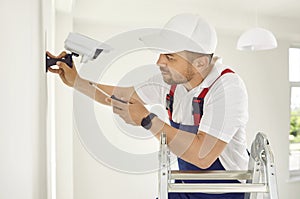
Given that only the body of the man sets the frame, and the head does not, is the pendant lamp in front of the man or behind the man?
behind

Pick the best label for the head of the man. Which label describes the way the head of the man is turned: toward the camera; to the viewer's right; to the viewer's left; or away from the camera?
to the viewer's left

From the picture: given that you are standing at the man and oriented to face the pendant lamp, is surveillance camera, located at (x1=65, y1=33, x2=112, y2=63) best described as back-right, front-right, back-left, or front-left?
back-left

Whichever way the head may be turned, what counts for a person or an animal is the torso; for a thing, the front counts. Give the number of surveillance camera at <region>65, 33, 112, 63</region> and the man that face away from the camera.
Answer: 0

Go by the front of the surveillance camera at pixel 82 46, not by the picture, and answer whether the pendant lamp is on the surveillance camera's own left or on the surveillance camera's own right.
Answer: on the surveillance camera's own left

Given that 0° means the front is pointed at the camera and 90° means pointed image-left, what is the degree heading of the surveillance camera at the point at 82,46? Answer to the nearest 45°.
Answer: approximately 315°

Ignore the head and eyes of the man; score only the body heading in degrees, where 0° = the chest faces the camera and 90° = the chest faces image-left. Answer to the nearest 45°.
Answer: approximately 45°
